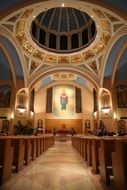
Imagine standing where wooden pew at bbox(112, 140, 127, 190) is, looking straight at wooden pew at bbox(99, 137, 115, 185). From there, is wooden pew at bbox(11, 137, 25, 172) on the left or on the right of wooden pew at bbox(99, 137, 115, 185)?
left

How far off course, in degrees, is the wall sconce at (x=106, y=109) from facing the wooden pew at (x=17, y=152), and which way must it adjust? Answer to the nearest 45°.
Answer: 0° — it already faces it

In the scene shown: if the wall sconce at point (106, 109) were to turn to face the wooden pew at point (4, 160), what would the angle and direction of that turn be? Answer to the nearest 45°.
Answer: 0° — it already faces it
